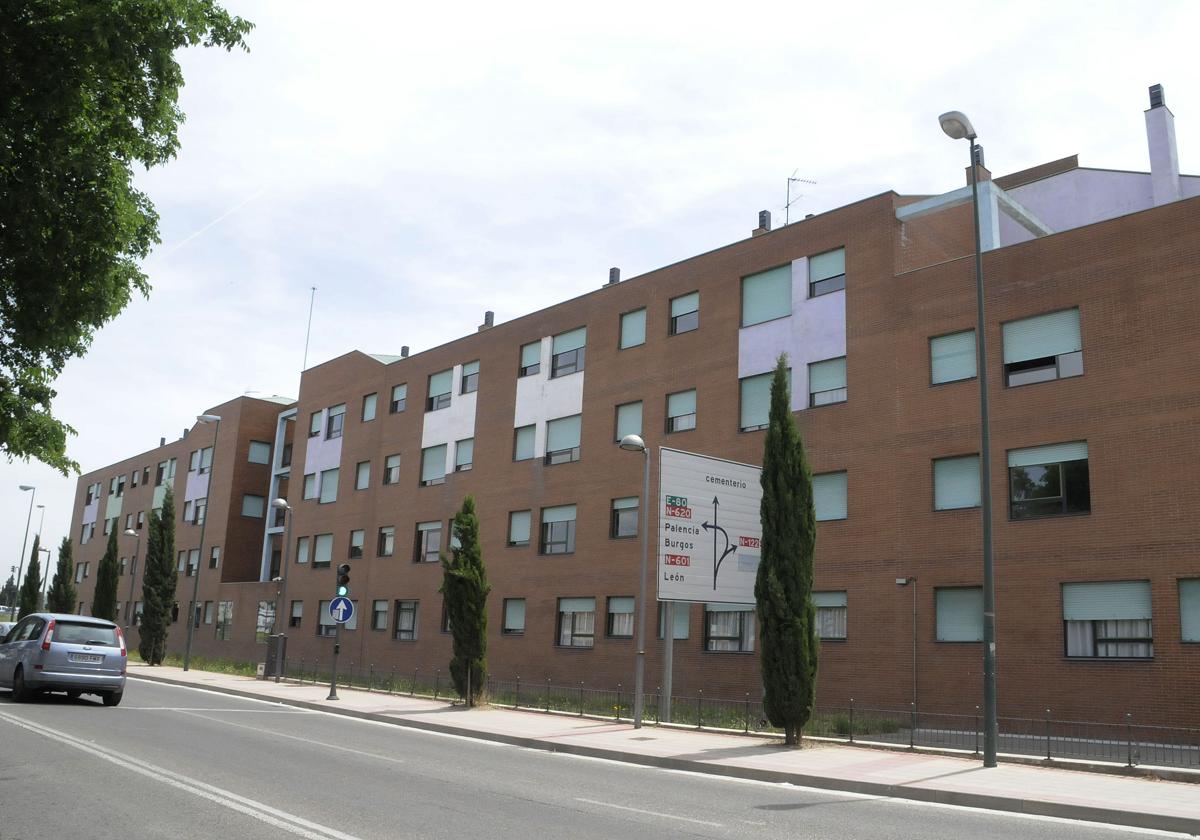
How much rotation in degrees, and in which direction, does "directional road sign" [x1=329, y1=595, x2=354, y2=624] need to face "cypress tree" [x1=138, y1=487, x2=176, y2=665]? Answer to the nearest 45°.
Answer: approximately 180°

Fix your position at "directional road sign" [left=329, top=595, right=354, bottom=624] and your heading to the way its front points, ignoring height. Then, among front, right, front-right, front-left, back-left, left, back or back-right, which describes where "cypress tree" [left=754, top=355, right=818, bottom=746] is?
front-left

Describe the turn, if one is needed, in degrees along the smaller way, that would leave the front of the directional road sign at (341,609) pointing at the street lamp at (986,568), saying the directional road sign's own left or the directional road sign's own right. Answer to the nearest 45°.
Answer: approximately 45° to the directional road sign's own left

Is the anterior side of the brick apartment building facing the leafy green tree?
yes

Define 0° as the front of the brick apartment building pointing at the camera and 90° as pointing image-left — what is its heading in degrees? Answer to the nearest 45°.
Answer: approximately 45°

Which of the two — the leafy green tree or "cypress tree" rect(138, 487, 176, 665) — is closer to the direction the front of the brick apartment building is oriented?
the leafy green tree

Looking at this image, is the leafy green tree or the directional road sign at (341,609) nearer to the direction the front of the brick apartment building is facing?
the leafy green tree

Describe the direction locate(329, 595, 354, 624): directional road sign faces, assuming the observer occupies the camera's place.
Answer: facing the viewer

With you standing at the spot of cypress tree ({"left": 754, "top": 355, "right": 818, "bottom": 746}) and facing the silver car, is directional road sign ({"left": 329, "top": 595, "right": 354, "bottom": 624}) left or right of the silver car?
right

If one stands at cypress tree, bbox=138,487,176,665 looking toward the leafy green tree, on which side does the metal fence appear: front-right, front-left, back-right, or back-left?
front-left

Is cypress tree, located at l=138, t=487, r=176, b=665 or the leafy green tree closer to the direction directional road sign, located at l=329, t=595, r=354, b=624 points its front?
the leafy green tree

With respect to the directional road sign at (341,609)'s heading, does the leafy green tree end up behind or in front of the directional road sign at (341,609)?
in front

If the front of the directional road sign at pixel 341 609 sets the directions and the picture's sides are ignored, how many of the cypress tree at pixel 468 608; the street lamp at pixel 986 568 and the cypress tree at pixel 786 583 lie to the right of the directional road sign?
0

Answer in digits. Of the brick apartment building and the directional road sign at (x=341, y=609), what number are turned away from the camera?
0
